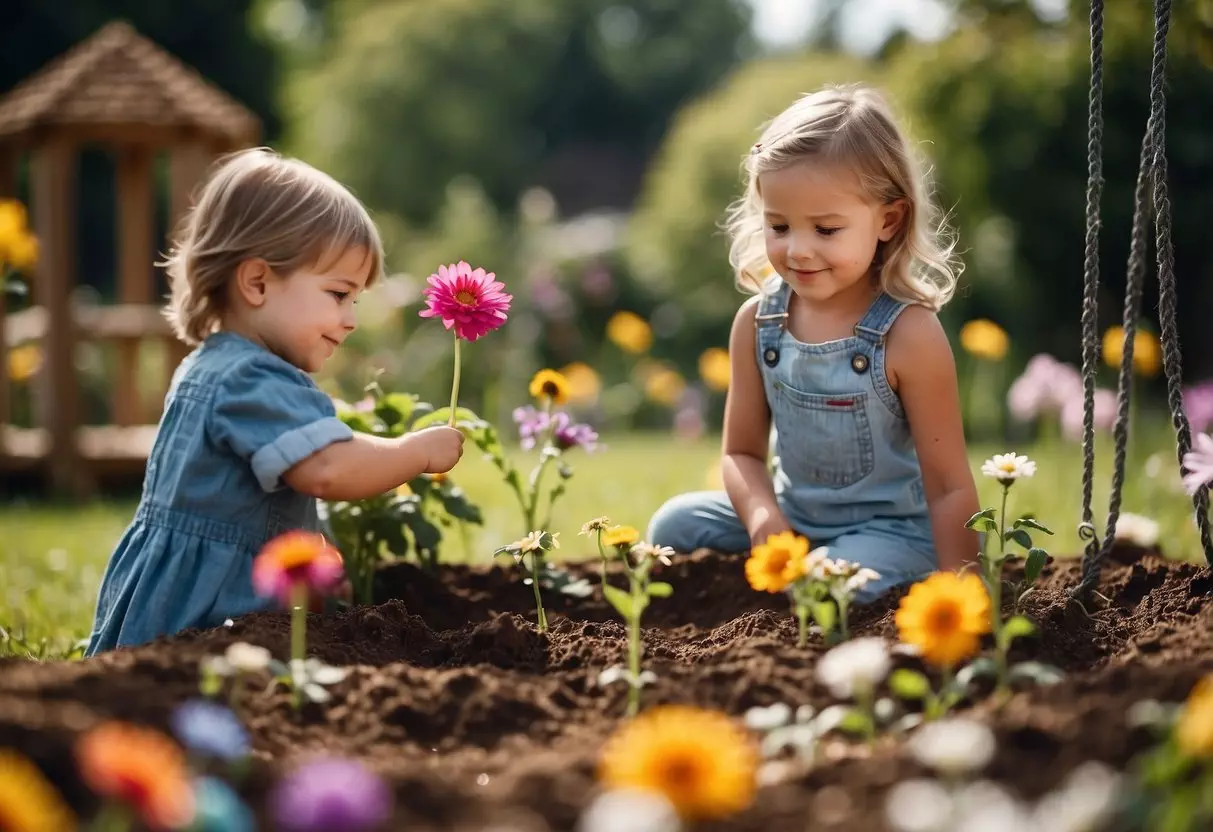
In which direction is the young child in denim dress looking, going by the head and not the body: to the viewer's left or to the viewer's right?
to the viewer's right

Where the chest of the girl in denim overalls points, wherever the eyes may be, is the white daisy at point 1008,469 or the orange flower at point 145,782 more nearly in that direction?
the orange flower

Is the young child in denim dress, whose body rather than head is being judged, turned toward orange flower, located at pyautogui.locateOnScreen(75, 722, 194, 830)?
no

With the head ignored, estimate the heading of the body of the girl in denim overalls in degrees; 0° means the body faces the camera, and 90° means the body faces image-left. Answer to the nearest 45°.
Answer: approximately 45°

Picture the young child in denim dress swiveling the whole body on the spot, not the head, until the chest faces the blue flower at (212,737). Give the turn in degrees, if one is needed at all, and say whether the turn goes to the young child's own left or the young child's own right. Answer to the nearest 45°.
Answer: approximately 90° to the young child's own right

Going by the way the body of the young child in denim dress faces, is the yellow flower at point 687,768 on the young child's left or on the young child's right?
on the young child's right

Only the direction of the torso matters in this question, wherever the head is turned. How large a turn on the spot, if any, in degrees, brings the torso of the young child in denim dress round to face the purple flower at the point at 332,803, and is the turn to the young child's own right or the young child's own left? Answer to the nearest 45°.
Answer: approximately 90° to the young child's own right

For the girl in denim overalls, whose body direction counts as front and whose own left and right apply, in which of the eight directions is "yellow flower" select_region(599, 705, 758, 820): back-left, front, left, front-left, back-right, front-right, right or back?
front-left

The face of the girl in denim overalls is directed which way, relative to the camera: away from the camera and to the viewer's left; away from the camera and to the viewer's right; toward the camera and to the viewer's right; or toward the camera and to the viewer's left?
toward the camera and to the viewer's left

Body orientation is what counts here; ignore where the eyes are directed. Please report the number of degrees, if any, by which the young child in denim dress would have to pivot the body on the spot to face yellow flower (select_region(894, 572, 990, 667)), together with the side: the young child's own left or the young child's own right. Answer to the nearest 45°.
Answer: approximately 45° to the young child's own right

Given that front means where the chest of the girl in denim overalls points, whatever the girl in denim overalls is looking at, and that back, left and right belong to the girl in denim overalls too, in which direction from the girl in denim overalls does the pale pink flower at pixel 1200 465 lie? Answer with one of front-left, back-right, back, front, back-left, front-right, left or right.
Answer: left

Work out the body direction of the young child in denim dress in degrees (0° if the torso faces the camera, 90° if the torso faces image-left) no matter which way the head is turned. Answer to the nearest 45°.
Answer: approximately 270°

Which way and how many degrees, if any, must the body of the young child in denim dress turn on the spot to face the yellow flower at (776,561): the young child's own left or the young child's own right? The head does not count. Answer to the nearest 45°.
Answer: approximately 45° to the young child's own right

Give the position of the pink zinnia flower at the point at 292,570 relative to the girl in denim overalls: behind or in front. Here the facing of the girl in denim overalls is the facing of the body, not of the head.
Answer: in front

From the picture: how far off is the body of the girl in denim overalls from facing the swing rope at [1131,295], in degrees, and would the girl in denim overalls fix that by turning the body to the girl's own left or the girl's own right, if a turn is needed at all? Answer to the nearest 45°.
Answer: approximately 90° to the girl's own left
